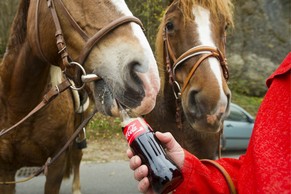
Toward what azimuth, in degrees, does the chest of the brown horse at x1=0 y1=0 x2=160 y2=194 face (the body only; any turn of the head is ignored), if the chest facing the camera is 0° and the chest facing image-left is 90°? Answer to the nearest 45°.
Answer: approximately 315°

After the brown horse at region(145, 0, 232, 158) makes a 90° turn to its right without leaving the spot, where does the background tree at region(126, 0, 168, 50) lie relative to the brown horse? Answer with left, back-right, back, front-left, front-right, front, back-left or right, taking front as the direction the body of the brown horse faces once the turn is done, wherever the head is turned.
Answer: back-right

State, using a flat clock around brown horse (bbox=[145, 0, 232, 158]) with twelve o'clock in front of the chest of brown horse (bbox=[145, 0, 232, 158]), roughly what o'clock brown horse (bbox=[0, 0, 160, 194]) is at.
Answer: brown horse (bbox=[0, 0, 160, 194]) is roughly at 3 o'clock from brown horse (bbox=[145, 0, 232, 158]).

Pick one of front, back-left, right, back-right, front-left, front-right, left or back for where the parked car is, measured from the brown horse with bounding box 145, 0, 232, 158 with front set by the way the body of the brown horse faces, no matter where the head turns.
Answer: back-left

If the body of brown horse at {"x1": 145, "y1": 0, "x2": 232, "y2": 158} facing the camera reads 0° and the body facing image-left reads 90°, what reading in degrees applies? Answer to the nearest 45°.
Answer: approximately 315°

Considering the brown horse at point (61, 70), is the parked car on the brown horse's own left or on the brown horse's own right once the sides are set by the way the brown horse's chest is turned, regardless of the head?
on the brown horse's own left
